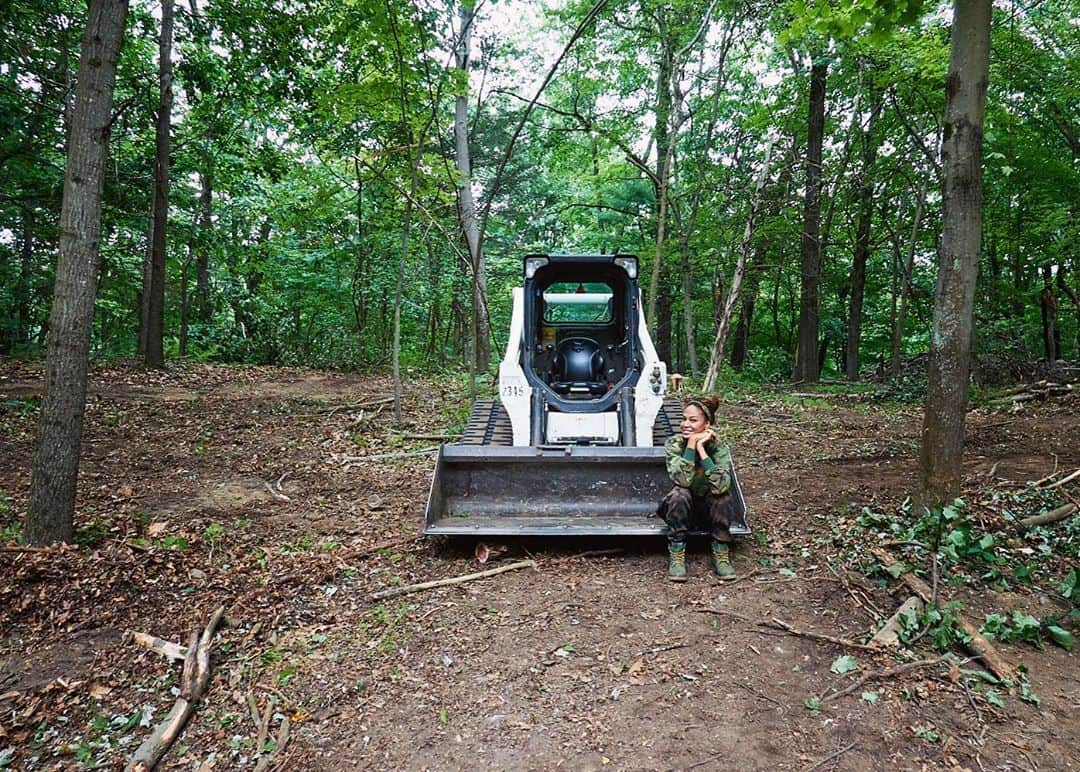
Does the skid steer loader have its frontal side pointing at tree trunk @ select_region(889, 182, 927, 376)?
no

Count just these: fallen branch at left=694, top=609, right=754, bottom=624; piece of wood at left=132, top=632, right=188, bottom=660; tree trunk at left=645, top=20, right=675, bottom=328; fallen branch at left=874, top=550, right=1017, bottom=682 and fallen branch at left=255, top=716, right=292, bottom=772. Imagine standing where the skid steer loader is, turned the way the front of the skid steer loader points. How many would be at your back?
1

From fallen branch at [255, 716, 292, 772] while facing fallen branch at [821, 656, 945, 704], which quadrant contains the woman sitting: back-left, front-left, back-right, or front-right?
front-left

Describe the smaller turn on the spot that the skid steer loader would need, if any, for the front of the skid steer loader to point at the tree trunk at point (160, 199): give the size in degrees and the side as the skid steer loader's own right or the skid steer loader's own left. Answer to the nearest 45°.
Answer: approximately 135° to the skid steer loader's own right

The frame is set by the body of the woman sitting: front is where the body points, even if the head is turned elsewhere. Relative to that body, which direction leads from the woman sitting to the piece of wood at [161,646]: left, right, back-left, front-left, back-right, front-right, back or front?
front-right

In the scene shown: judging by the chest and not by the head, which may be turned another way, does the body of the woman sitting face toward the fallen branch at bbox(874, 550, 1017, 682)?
no

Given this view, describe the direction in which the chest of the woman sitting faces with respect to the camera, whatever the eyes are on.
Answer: toward the camera

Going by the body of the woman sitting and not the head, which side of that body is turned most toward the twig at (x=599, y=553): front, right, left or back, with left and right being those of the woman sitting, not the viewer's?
right

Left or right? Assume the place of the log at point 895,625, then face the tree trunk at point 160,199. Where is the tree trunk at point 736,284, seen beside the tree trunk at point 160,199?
right

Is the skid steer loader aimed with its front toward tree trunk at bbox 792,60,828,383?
no

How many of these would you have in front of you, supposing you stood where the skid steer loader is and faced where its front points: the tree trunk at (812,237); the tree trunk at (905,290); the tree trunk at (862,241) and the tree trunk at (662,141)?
0

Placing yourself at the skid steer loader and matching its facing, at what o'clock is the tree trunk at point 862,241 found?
The tree trunk is roughly at 7 o'clock from the skid steer loader.

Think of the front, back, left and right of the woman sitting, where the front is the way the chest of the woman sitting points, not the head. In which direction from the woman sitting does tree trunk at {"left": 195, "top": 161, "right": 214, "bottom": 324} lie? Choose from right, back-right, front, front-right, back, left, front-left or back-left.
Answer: back-right

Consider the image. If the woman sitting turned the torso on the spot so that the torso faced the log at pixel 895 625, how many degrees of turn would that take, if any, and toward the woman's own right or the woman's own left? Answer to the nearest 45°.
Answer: approximately 45° to the woman's own left

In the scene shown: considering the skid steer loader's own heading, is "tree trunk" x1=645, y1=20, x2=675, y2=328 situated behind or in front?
behind

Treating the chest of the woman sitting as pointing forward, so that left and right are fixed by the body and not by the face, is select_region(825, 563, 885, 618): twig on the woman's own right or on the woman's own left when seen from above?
on the woman's own left

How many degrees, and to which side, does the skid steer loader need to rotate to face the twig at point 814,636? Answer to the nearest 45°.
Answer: approximately 45° to its left

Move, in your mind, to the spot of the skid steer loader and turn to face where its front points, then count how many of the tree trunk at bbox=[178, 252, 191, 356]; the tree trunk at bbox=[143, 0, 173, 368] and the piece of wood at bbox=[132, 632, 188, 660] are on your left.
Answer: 0

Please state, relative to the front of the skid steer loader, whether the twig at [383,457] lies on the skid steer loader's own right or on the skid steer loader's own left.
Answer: on the skid steer loader's own right

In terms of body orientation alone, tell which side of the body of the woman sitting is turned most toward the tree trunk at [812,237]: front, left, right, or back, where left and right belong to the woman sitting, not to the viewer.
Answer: back

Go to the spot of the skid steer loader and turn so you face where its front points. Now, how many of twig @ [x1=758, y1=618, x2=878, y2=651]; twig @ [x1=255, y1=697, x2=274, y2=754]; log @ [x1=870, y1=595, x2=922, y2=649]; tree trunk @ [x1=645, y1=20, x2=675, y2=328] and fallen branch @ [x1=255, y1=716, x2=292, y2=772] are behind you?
1

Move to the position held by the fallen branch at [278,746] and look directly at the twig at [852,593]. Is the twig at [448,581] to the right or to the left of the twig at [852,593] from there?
left

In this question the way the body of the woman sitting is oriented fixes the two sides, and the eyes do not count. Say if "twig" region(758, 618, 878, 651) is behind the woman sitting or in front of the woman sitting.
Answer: in front

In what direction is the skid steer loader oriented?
toward the camera

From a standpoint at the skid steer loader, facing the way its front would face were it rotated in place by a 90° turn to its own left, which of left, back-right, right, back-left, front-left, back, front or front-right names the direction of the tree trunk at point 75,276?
back-right
